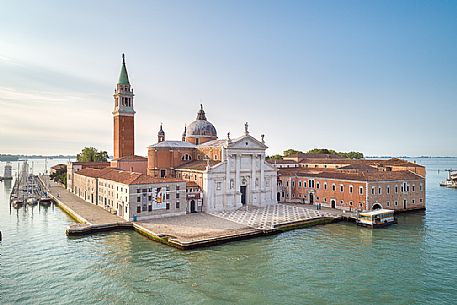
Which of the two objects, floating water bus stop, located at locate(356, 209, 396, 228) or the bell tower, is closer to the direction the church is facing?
the floating water bus stop

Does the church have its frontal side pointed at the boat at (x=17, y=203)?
no

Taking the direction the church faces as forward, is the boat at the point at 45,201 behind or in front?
behind

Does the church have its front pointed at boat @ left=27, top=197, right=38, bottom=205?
no

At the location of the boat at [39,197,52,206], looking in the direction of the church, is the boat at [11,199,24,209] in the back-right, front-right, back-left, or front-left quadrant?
back-right

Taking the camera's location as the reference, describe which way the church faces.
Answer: facing the viewer and to the right of the viewer
